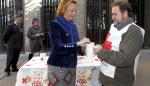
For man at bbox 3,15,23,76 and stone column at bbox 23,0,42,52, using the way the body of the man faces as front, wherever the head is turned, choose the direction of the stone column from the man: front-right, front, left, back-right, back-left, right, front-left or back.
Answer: back-left

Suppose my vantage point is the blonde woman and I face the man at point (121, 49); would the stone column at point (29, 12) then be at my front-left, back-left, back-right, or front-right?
back-left

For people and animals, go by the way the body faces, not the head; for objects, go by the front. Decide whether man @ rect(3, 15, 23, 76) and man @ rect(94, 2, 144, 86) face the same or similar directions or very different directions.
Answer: very different directions

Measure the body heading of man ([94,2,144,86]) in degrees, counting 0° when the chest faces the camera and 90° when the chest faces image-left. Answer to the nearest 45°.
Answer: approximately 90°

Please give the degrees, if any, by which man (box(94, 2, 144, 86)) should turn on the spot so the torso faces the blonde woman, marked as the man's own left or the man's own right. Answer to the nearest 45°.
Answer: approximately 45° to the man's own right

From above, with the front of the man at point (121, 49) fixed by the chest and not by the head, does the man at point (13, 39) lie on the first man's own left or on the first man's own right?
on the first man's own right

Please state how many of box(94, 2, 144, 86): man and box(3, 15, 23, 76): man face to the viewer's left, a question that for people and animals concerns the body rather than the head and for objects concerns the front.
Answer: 1

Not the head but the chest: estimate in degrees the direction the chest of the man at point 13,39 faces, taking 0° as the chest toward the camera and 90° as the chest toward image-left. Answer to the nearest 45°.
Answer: approximately 315°

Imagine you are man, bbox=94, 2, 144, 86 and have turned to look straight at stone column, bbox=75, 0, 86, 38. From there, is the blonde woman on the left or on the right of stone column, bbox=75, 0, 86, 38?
left

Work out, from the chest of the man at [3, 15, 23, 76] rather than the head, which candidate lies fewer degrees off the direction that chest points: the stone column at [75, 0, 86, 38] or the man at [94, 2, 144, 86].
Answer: the man
